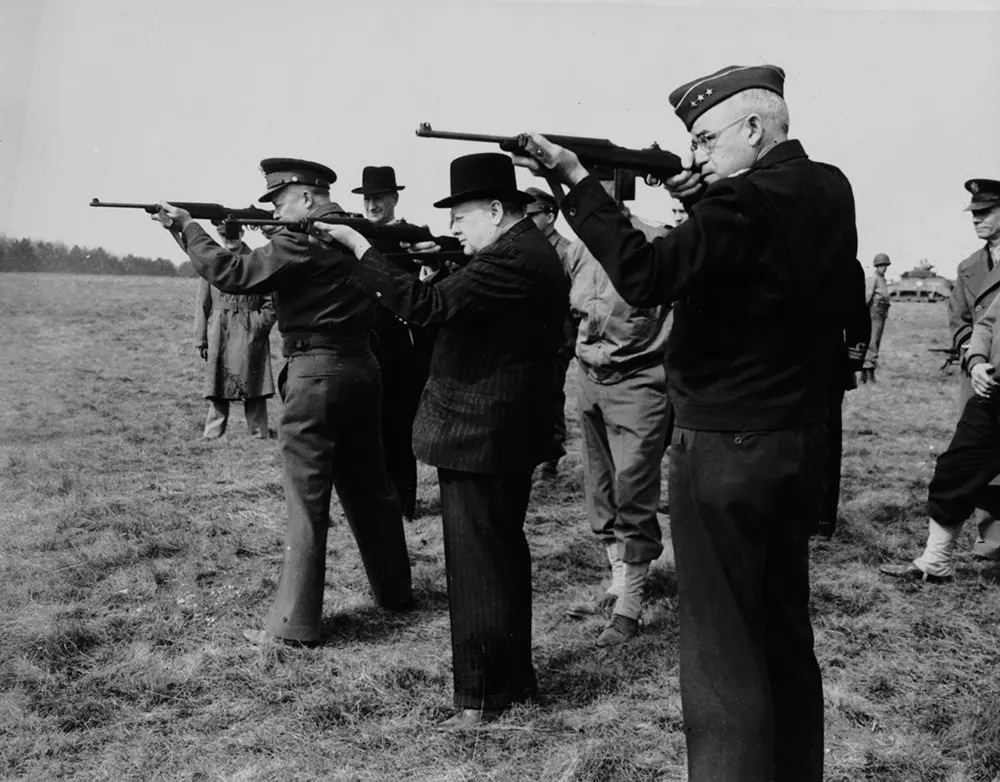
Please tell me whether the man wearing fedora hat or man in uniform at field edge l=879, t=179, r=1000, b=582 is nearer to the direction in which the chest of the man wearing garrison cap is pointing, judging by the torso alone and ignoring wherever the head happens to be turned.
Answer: the man wearing fedora hat

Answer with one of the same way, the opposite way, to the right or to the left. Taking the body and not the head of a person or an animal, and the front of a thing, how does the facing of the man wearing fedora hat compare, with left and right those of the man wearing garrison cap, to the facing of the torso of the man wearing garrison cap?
to the left

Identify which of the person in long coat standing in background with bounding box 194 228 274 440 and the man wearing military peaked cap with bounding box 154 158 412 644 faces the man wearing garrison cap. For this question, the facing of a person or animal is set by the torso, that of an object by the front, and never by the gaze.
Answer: the person in long coat standing in background

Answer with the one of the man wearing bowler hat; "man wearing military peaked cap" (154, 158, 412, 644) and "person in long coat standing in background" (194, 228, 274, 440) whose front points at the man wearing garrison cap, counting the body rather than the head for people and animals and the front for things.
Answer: the person in long coat standing in background

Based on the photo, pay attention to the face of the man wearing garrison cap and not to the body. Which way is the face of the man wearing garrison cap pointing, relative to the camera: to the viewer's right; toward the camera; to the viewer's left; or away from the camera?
to the viewer's left

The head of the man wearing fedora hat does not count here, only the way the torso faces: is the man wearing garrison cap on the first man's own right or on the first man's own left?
on the first man's own left

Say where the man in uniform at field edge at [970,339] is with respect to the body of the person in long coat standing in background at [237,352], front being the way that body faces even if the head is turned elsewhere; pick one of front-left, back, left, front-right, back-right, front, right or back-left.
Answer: front-left

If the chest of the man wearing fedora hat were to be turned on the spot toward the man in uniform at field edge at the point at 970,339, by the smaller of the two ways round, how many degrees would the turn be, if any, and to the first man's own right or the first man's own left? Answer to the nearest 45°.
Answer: approximately 135° to the first man's own left

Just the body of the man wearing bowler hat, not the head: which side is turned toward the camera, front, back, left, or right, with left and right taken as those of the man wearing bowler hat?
left

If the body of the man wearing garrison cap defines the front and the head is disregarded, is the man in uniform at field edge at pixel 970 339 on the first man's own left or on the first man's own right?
on the first man's own right

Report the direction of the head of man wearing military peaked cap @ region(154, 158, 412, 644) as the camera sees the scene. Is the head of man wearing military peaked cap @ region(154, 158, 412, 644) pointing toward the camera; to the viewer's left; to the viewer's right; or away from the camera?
to the viewer's left

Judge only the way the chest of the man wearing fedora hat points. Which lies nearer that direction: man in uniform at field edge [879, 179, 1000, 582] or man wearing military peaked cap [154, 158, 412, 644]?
the man wearing military peaked cap

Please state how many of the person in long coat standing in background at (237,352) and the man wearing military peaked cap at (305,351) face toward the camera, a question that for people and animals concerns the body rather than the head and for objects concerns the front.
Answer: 1
